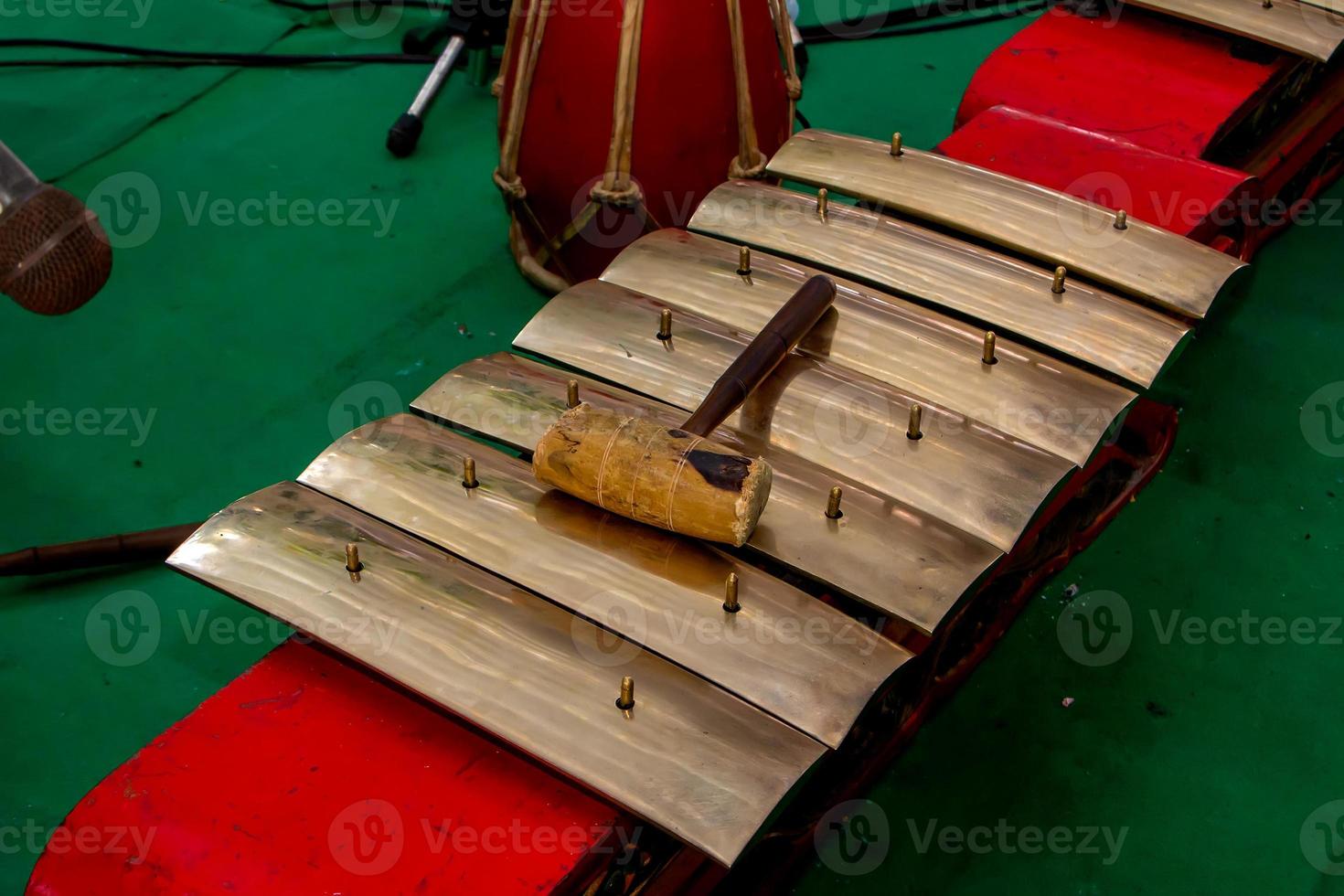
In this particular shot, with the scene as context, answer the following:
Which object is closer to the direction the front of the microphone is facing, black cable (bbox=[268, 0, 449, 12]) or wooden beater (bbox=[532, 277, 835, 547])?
the wooden beater

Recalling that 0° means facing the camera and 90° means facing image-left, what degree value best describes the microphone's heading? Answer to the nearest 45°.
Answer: approximately 270°

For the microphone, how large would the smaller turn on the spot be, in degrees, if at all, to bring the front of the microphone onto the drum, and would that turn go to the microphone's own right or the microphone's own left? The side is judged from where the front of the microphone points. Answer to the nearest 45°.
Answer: approximately 45° to the microphone's own left

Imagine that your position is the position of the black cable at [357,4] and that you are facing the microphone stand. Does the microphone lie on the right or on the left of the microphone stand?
right

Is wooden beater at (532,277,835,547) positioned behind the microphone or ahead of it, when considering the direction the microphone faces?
ahead

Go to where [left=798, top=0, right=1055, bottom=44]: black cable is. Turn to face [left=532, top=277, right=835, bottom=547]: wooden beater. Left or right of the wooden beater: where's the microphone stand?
right

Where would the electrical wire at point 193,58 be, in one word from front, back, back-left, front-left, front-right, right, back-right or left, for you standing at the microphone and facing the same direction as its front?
left

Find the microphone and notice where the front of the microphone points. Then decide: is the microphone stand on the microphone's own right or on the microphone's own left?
on the microphone's own left
